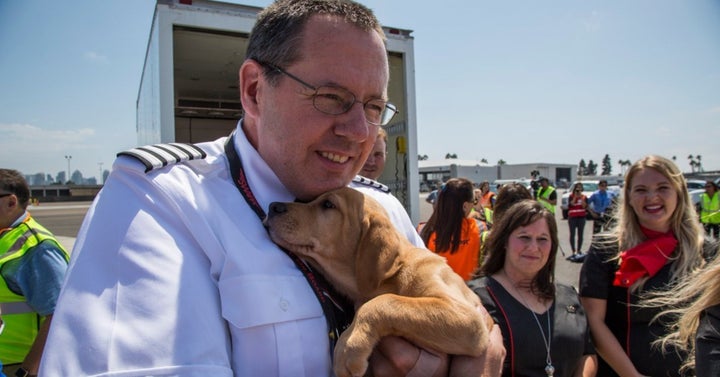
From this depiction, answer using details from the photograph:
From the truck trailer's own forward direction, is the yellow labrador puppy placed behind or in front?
behind

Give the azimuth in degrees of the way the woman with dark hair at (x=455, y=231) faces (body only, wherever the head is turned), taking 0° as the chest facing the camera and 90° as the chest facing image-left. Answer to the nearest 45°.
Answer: approximately 225°

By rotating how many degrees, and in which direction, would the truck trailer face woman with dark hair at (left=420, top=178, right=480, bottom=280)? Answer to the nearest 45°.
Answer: approximately 180°

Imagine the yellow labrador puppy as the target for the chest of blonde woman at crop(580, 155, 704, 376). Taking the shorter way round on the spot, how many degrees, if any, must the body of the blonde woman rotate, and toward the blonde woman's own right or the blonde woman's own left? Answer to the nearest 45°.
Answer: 0° — they already face it

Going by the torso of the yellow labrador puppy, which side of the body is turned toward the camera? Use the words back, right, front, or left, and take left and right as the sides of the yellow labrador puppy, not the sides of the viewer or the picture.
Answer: left

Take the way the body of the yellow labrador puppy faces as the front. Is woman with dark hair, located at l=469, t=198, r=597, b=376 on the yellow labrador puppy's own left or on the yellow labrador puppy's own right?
on the yellow labrador puppy's own right

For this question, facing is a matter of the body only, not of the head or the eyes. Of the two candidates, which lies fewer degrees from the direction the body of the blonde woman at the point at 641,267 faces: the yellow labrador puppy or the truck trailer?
the yellow labrador puppy

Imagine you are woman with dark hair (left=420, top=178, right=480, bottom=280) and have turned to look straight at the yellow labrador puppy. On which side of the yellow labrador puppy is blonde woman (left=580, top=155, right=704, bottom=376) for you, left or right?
left

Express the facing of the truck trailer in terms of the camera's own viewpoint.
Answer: facing away from the viewer and to the left of the viewer

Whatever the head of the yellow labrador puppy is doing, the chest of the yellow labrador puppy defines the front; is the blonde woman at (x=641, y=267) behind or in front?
behind

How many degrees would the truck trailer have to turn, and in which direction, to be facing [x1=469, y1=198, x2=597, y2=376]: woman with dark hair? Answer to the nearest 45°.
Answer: approximately 180°
